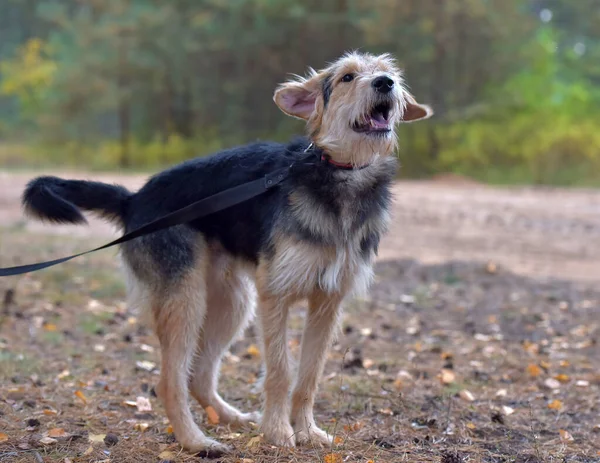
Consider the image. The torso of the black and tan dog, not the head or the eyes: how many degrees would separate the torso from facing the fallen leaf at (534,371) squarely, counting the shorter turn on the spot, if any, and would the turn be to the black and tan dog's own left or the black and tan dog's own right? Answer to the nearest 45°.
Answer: approximately 90° to the black and tan dog's own left

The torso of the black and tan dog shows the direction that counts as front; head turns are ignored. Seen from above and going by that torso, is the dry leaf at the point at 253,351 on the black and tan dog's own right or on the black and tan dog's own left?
on the black and tan dog's own left

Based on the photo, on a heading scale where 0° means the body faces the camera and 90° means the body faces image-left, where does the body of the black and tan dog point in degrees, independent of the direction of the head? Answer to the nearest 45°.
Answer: approximately 315°
